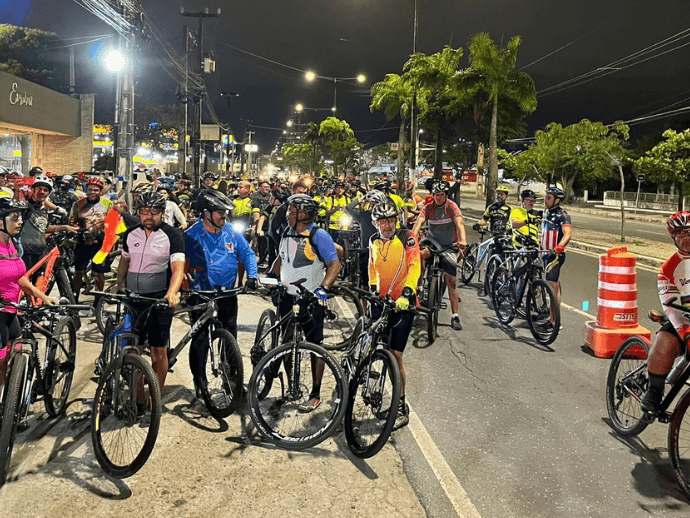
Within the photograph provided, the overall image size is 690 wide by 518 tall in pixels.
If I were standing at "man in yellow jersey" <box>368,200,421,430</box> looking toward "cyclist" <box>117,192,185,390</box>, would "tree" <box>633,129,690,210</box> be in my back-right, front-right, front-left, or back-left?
back-right

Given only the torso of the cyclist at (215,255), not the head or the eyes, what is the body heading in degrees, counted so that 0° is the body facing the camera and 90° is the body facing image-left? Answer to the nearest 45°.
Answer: approximately 315°

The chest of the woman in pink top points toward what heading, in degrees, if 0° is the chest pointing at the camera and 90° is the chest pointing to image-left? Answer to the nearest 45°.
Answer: approximately 315°

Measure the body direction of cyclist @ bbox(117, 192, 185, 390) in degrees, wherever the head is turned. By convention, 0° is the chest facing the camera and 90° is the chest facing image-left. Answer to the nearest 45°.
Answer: approximately 0°

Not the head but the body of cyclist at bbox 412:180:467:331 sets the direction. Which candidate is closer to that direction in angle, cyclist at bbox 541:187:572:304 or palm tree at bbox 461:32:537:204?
the cyclist

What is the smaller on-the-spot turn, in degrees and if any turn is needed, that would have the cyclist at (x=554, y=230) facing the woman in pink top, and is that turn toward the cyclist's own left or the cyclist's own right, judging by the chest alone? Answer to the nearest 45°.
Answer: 0° — they already face them
